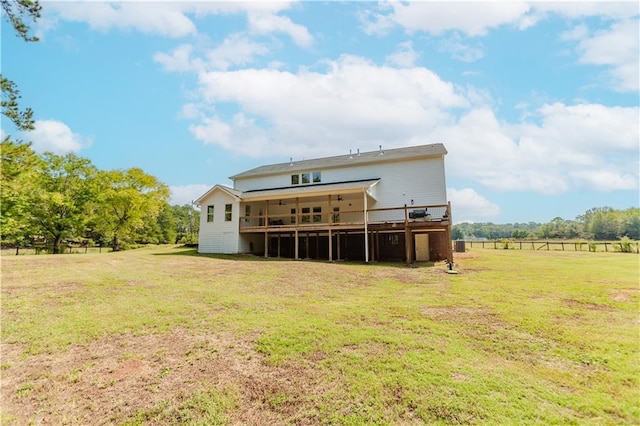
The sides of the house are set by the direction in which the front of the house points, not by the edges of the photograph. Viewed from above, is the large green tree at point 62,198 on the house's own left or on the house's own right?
on the house's own left

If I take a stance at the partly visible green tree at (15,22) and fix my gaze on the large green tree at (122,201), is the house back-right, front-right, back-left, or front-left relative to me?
front-right

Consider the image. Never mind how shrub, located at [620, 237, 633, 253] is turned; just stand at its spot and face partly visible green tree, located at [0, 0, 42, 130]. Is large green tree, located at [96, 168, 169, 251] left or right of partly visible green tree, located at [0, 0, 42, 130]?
right

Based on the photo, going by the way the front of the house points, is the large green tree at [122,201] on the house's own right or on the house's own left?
on the house's own left

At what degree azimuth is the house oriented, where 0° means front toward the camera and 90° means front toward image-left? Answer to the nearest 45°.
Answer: approximately 225°

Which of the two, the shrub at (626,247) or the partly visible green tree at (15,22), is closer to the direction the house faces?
the shrub

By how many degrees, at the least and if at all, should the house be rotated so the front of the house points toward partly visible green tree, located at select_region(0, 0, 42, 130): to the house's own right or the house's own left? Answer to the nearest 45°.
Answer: approximately 180°

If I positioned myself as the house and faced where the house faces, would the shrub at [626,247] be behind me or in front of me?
in front

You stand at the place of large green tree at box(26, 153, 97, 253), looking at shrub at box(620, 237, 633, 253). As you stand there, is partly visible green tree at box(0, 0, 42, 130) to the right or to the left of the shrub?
right
